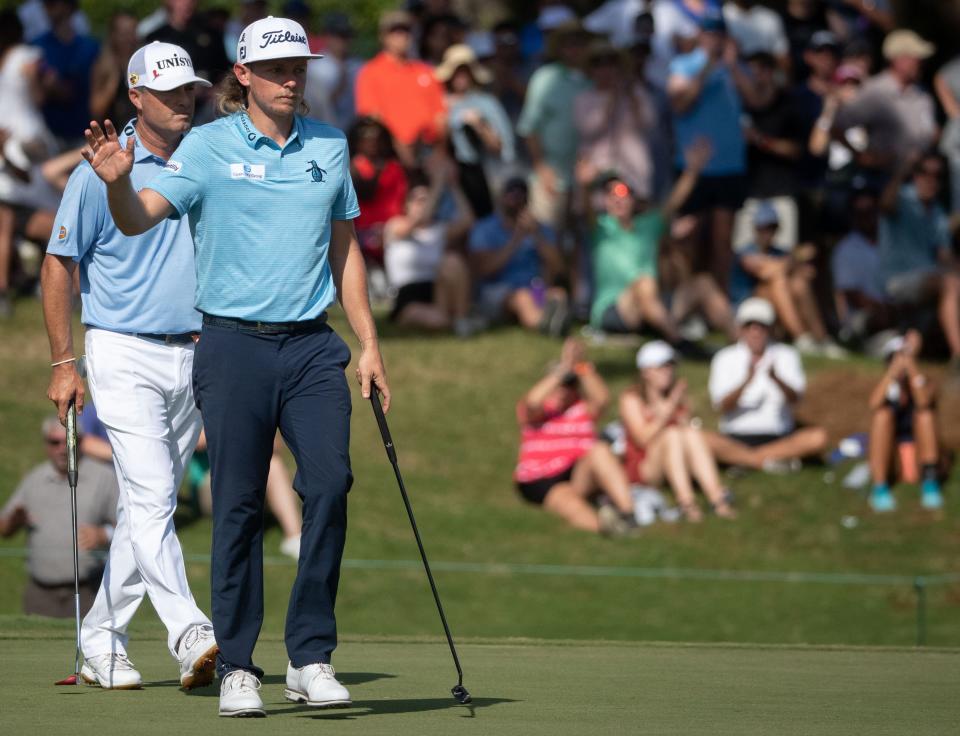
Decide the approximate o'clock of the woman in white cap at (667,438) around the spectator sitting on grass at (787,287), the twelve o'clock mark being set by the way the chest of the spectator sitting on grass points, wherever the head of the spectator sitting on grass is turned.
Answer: The woman in white cap is roughly at 2 o'clock from the spectator sitting on grass.

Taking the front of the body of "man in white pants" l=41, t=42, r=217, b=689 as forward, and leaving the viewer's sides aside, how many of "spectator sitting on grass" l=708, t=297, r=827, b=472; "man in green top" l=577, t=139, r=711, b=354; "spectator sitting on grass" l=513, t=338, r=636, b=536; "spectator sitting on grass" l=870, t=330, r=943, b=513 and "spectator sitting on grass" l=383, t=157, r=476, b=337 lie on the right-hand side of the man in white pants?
0

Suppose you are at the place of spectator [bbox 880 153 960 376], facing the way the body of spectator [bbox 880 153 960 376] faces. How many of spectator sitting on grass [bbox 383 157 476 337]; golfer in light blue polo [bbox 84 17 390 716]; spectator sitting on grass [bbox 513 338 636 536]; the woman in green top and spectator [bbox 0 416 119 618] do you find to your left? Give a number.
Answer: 0

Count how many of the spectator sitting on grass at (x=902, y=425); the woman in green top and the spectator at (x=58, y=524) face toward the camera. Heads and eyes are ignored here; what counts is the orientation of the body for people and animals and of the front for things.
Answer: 3

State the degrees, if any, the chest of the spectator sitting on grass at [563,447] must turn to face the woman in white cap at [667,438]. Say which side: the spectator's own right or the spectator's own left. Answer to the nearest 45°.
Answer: approximately 45° to the spectator's own left

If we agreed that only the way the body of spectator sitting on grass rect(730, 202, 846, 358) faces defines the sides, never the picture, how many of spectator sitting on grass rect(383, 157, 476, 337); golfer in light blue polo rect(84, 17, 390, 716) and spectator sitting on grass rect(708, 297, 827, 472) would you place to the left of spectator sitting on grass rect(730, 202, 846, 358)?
0

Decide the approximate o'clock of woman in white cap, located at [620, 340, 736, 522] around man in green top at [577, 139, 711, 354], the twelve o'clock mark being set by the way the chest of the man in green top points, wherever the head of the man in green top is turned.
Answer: The woman in white cap is roughly at 12 o'clock from the man in green top.

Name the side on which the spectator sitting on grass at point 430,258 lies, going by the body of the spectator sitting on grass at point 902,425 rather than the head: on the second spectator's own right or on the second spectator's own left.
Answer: on the second spectator's own right

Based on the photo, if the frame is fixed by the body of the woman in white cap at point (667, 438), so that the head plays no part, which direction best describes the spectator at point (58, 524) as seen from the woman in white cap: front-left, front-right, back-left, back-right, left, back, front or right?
right

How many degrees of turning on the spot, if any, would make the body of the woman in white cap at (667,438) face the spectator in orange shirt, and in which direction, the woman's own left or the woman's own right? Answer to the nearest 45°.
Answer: approximately 180°

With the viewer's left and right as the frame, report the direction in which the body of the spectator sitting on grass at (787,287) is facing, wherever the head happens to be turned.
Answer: facing the viewer and to the right of the viewer

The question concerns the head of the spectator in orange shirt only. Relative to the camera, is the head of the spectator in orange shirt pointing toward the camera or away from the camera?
toward the camera

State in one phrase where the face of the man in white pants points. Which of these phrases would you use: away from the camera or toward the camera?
toward the camera

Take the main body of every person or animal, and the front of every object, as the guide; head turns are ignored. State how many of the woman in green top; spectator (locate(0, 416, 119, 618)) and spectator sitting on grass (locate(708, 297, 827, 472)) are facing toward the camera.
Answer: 3

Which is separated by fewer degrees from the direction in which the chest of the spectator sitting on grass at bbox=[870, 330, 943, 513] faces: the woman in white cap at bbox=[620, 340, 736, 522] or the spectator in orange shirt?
the woman in white cap

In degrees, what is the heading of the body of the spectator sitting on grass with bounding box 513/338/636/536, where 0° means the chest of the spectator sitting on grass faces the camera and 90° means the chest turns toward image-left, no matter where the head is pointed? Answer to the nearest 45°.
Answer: approximately 315°

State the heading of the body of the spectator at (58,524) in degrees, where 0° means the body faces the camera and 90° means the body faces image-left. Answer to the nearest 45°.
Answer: approximately 0°

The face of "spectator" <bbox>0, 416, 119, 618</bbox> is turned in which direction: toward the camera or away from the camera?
toward the camera
